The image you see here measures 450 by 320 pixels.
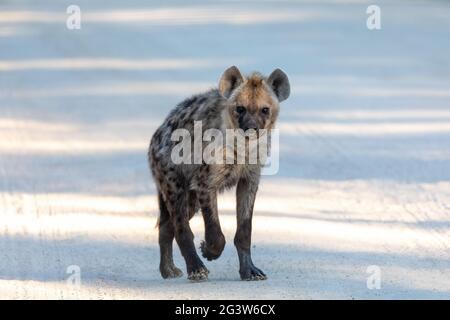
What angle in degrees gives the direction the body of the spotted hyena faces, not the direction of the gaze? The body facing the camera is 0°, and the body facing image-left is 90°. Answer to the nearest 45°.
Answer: approximately 315°
